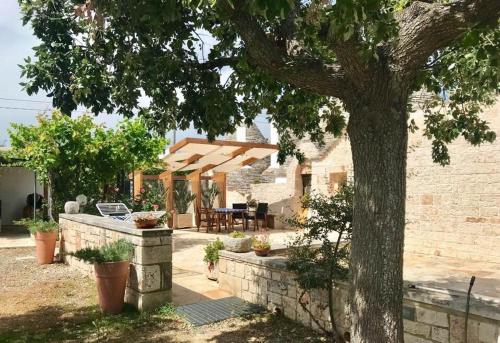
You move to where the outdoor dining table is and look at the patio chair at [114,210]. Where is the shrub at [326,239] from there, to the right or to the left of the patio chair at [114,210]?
left

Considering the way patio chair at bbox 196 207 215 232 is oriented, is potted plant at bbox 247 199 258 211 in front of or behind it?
in front

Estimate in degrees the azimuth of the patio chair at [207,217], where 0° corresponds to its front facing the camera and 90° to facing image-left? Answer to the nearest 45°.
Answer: approximately 225°

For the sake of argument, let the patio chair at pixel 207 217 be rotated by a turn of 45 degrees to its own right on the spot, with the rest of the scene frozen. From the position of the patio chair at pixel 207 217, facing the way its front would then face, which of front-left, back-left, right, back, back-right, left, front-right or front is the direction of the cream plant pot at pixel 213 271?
right

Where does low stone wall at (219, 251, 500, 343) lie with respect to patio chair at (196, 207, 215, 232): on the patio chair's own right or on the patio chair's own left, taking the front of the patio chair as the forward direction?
on the patio chair's own right

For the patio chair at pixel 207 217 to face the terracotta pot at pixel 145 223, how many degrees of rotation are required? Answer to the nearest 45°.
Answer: approximately 135° to its right

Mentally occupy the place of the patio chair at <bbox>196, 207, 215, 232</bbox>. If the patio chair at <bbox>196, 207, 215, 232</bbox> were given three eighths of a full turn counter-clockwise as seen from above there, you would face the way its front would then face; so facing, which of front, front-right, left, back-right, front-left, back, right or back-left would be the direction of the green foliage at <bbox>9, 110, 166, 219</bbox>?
front-left

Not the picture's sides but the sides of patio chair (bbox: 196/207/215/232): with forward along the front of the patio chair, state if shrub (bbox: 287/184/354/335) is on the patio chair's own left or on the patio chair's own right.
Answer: on the patio chair's own right

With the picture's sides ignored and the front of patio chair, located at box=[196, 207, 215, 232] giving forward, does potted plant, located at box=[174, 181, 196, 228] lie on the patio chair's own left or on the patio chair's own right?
on the patio chair's own left

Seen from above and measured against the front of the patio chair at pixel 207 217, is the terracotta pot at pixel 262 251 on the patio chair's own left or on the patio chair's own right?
on the patio chair's own right
